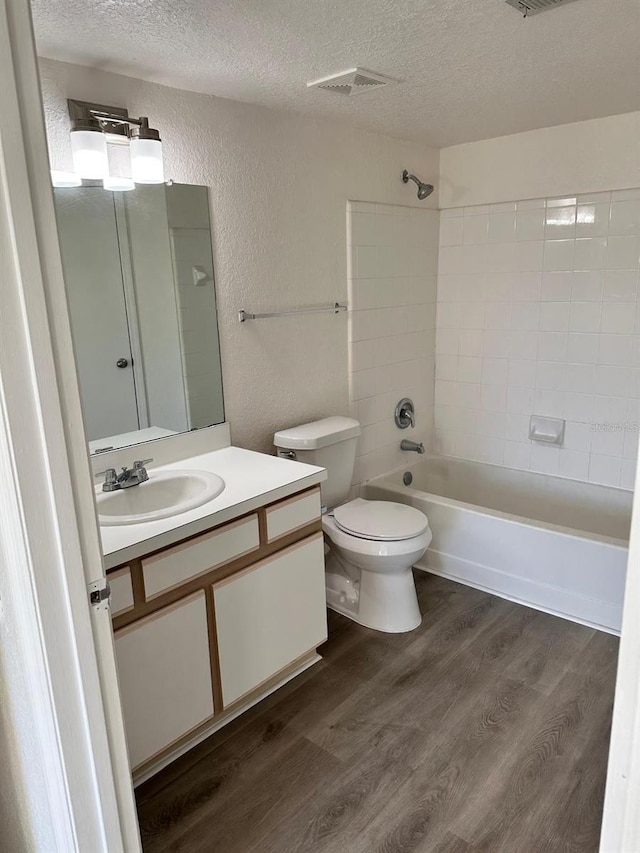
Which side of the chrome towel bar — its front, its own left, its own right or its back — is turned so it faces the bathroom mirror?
right

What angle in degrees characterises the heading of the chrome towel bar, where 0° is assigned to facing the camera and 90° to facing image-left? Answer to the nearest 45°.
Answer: approximately 315°
